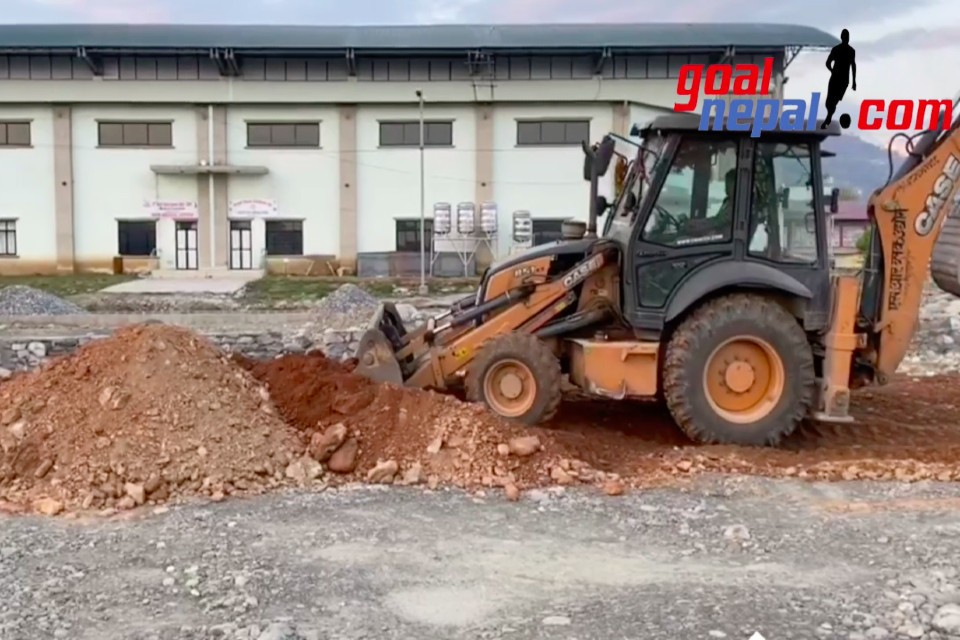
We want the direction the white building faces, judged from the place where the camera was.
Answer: facing the viewer

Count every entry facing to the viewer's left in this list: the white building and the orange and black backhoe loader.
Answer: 1

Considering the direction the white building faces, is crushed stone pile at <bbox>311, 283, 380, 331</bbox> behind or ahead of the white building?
ahead

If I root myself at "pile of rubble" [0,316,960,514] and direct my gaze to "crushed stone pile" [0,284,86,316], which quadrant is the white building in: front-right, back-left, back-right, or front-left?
front-right

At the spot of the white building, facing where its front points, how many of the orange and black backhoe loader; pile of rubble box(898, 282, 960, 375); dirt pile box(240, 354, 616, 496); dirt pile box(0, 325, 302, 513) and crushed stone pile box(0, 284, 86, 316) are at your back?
0

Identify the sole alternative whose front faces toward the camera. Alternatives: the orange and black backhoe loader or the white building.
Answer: the white building

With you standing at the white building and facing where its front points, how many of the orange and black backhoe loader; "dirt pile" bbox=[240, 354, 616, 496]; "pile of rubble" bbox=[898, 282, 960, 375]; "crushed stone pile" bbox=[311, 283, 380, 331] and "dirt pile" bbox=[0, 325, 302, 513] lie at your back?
0

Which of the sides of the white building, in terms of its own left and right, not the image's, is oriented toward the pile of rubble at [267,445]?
front

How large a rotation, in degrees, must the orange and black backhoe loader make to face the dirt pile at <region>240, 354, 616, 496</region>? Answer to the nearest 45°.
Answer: approximately 45° to its left

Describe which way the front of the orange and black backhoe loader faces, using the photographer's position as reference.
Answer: facing to the left of the viewer

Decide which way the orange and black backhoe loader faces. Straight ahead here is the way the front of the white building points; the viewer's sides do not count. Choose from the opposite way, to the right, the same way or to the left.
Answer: to the right

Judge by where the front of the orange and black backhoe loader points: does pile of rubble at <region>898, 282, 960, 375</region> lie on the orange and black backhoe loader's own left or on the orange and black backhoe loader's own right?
on the orange and black backhoe loader's own right

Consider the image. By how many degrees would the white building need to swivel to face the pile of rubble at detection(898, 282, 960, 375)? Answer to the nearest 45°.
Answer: approximately 45° to its left

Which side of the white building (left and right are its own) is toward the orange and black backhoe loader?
front

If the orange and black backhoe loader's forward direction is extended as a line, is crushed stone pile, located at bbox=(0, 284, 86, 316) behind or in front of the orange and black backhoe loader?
in front
